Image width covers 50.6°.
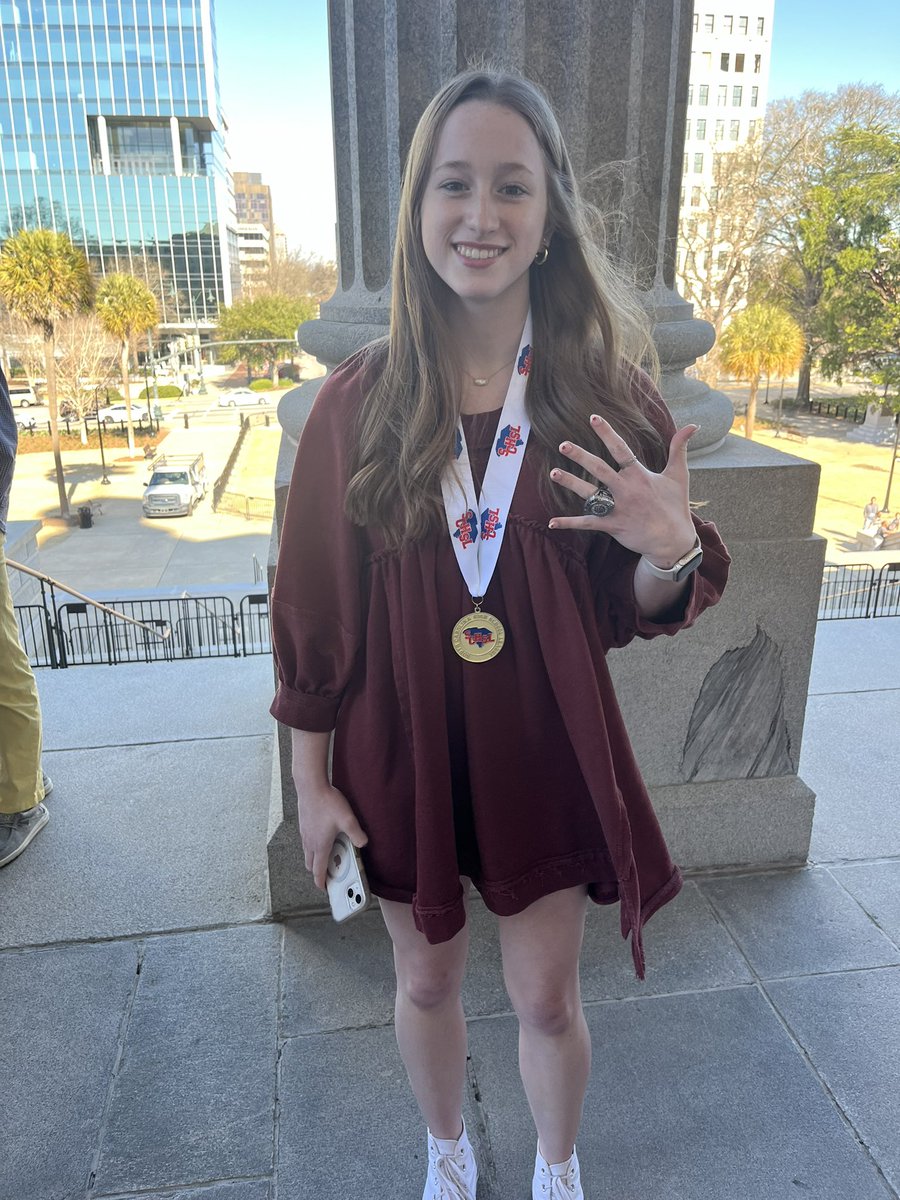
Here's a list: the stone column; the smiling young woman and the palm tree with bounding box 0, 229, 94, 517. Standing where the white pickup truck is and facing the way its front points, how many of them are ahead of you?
2

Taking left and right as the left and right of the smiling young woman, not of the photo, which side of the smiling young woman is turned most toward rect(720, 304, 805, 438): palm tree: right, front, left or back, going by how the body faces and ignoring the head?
back

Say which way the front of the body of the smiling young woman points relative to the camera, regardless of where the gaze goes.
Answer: toward the camera

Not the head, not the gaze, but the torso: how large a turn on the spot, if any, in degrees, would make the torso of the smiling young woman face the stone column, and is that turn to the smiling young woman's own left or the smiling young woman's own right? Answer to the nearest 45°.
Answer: approximately 180°

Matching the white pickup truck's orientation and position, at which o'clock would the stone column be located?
The stone column is roughly at 12 o'clock from the white pickup truck.

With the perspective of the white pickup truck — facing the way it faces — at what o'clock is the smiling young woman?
The smiling young woman is roughly at 12 o'clock from the white pickup truck.

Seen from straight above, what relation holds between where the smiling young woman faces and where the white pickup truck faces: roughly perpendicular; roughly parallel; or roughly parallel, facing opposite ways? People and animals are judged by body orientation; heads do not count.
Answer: roughly parallel

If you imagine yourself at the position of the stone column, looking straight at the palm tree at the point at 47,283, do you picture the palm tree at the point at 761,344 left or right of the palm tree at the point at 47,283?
right

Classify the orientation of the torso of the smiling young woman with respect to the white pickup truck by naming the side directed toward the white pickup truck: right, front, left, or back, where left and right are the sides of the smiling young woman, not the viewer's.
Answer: back

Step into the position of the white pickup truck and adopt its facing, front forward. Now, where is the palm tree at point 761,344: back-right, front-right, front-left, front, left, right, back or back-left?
left

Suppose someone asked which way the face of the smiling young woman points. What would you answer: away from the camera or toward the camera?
toward the camera

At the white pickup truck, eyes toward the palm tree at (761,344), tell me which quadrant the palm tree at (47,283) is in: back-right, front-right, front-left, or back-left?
back-left

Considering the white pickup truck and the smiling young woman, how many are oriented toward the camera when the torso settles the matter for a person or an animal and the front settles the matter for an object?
2

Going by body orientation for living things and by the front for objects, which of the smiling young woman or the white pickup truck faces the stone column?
the white pickup truck
